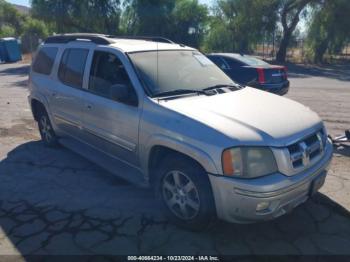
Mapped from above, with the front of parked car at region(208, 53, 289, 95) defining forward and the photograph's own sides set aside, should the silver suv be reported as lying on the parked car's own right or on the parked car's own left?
on the parked car's own left

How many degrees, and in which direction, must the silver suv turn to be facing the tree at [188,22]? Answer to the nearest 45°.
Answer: approximately 135° to its left

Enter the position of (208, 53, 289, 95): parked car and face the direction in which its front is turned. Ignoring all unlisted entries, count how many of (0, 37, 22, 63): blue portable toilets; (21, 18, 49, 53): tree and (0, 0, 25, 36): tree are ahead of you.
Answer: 3

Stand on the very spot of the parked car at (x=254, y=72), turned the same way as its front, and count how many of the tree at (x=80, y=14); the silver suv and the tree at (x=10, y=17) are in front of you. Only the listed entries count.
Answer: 2

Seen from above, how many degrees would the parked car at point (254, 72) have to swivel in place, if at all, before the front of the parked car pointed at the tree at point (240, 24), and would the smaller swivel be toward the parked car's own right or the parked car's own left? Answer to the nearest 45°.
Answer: approximately 45° to the parked car's own right

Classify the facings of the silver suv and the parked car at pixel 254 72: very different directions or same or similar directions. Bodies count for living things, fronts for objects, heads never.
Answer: very different directions

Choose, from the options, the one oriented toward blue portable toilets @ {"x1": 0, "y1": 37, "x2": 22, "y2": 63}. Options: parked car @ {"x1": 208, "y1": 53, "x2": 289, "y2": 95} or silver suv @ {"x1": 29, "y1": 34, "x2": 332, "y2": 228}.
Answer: the parked car

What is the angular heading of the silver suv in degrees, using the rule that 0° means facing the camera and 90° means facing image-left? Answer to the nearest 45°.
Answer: approximately 315°

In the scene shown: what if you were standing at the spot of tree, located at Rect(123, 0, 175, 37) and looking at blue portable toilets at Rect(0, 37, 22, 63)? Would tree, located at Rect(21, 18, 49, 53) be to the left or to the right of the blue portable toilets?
right

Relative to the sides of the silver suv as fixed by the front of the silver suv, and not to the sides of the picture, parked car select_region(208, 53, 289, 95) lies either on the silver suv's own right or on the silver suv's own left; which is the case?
on the silver suv's own left

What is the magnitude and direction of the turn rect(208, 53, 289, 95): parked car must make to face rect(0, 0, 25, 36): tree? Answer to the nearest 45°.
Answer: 0° — it already faces it

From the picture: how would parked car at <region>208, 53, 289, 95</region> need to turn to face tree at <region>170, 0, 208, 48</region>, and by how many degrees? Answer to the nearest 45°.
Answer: approximately 45° to its right

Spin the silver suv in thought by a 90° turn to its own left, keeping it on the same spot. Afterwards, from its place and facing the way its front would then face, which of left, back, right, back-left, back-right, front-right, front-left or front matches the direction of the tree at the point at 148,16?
front-left
